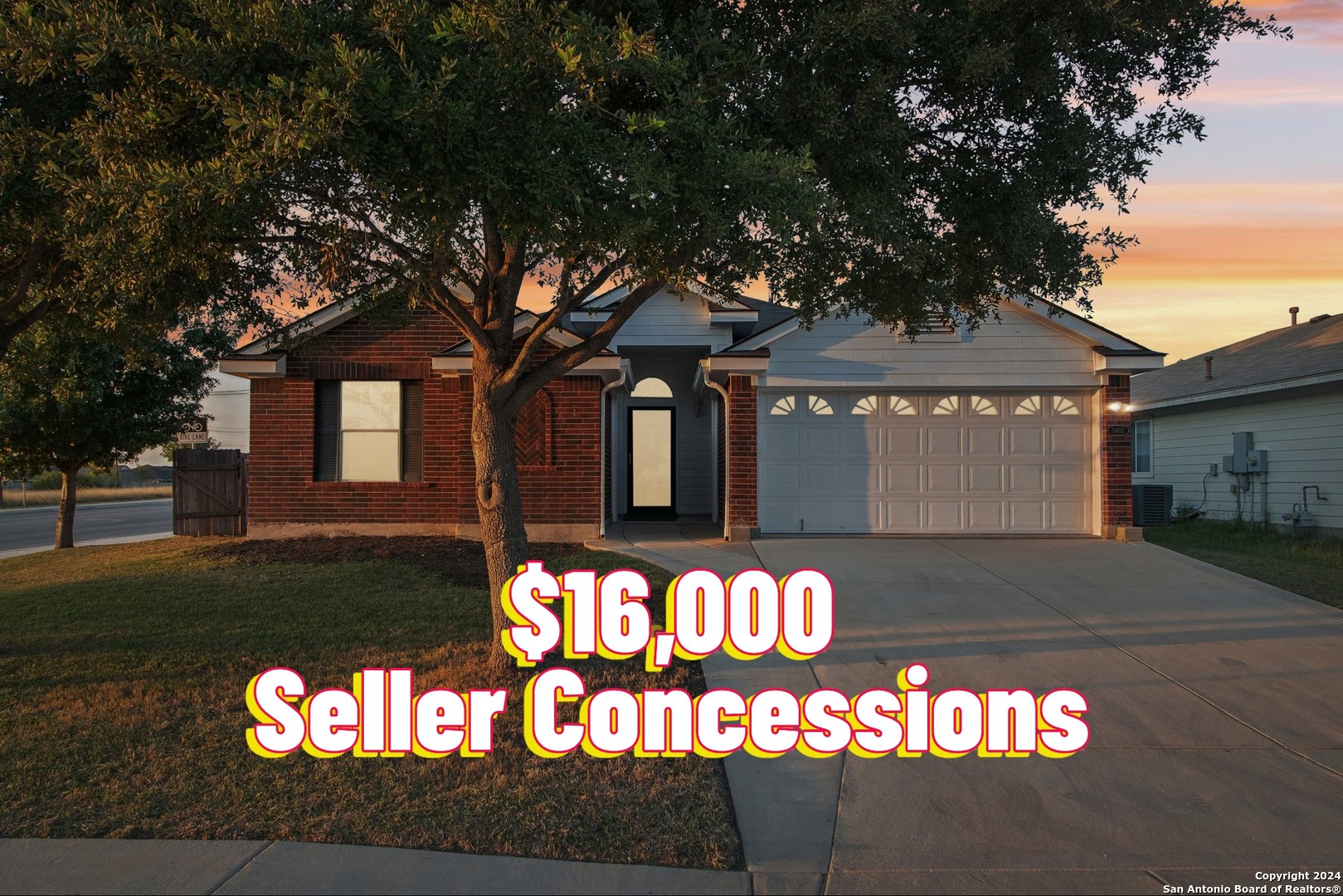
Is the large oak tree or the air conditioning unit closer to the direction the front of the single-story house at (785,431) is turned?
the large oak tree

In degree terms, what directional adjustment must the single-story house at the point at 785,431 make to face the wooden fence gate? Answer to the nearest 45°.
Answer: approximately 90° to its right

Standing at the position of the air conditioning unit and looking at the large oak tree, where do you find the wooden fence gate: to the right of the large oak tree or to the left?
right

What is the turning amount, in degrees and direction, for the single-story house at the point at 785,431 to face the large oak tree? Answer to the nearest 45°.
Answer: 0° — it already faces it

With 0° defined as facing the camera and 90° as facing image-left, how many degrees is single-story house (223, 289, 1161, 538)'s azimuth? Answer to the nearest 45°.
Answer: approximately 0°
